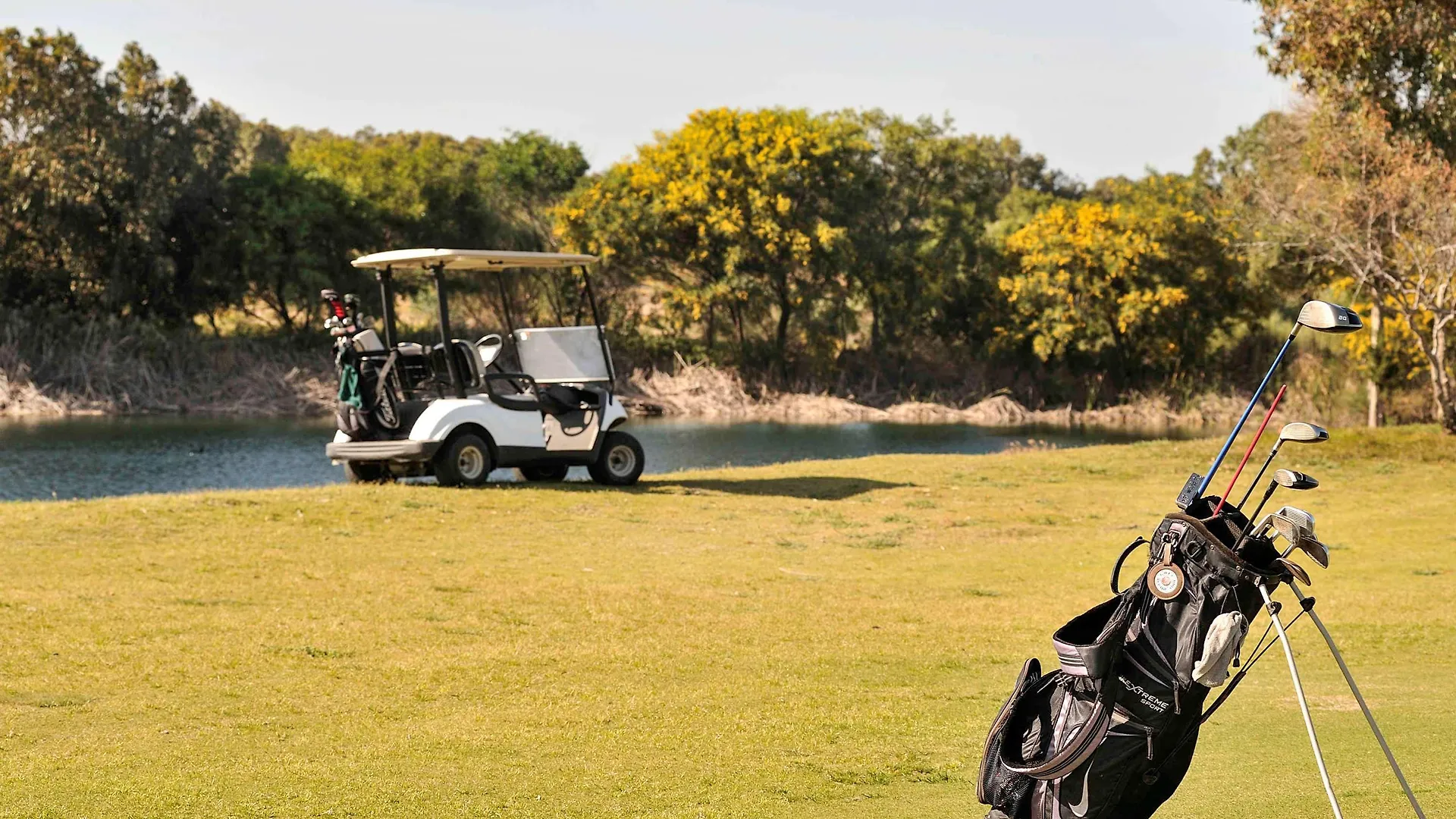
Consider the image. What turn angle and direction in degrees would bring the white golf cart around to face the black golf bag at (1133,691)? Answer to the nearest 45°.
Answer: approximately 135° to its right

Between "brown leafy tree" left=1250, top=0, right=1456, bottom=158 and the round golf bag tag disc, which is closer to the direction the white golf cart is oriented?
the brown leafy tree

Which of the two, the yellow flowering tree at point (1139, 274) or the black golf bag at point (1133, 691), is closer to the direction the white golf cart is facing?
the yellow flowering tree

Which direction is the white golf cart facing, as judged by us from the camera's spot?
facing away from the viewer and to the right of the viewer

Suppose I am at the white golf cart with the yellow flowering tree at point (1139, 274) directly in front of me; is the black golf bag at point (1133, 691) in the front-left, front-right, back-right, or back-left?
back-right

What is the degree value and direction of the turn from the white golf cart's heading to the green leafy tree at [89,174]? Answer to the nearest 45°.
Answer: approximately 45° to its left

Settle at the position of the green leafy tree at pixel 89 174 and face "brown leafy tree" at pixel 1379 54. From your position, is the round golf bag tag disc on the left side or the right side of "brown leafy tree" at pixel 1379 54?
right

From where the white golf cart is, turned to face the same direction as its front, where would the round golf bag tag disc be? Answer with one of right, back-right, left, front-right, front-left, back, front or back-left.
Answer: back-right

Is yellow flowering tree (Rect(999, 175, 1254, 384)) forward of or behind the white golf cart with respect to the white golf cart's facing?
forward
